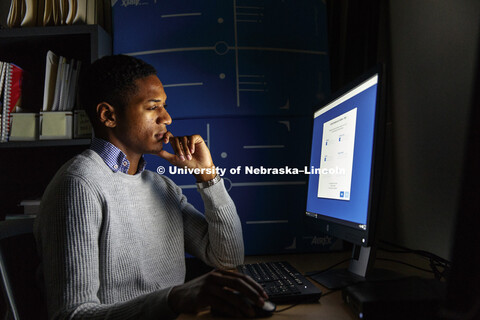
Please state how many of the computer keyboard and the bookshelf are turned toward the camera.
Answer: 1

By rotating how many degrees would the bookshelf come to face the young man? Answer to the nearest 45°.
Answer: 0° — it already faces them

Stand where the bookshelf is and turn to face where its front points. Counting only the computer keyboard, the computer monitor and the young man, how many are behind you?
0

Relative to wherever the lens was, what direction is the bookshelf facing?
facing the viewer

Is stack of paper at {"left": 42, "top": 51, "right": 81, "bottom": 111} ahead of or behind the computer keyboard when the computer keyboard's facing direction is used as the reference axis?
ahead

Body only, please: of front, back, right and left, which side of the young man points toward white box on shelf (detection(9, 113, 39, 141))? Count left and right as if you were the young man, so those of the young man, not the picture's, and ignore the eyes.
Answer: back

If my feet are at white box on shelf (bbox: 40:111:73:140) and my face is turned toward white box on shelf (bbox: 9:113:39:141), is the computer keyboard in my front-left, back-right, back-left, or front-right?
back-left

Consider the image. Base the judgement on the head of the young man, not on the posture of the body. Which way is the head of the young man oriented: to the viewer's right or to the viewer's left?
to the viewer's right

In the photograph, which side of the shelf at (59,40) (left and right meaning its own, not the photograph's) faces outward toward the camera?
front

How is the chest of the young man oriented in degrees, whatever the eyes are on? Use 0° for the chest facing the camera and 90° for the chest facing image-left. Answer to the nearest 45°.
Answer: approximately 315°

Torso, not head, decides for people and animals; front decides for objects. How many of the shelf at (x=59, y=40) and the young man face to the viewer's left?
0

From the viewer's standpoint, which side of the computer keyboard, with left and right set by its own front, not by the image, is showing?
left

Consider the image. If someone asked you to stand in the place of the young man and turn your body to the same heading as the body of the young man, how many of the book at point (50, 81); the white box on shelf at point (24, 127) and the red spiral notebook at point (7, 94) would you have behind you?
3

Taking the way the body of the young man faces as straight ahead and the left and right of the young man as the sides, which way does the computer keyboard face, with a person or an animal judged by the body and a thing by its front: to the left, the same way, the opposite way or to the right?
the opposite way
